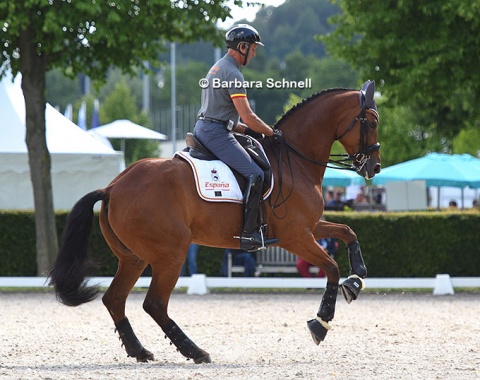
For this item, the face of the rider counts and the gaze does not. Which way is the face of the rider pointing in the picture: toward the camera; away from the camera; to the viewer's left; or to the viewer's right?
to the viewer's right

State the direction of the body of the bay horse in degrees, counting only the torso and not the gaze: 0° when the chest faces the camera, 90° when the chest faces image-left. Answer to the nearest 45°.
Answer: approximately 270°

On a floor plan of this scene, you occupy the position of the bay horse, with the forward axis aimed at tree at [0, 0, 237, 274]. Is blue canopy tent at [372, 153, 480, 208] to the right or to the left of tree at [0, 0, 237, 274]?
right
